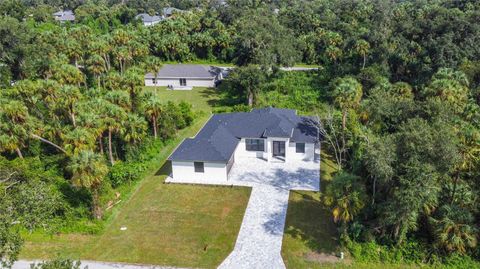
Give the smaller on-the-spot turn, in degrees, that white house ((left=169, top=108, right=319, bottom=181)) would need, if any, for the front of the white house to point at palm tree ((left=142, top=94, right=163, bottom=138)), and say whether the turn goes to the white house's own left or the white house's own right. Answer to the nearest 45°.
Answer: approximately 90° to the white house's own right

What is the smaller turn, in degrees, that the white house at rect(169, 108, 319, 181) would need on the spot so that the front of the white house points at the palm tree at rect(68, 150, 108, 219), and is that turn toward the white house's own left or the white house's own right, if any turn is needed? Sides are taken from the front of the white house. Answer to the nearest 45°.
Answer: approximately 45° to the white house's own right

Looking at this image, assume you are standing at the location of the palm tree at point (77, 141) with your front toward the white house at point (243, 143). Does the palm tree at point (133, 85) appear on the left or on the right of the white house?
left

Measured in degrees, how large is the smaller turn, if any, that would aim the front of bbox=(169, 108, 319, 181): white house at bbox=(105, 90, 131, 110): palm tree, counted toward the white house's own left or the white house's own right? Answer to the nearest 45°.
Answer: approximately 90° to the white house's own right

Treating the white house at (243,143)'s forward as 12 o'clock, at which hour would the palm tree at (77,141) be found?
The palm tree is roughly at 2 o'clock from the white house.

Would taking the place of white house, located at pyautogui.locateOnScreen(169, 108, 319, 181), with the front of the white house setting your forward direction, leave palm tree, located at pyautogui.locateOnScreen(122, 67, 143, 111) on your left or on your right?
on your right

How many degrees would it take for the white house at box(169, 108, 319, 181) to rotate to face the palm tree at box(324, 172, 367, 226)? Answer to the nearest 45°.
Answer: approximately 45° to its left

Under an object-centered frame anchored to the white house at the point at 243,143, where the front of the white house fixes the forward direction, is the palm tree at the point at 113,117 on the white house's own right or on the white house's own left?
on the white house's own right

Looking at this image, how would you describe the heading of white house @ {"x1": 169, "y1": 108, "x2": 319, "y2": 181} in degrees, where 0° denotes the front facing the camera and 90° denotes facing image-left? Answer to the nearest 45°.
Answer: approximately 0°

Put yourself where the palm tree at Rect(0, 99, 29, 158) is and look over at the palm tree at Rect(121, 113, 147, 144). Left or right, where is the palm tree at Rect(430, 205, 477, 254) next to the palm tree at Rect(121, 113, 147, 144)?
right

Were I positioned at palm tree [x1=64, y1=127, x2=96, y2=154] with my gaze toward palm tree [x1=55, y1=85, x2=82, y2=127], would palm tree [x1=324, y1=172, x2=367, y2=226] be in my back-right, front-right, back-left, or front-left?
back-right

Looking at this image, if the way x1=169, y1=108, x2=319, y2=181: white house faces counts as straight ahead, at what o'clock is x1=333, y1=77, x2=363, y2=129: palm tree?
The palm tree is roughly at 9 o'clock from the white house.

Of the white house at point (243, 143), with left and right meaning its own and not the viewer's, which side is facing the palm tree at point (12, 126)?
right
